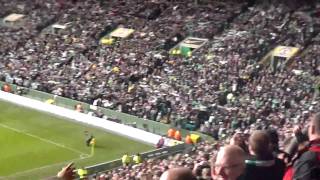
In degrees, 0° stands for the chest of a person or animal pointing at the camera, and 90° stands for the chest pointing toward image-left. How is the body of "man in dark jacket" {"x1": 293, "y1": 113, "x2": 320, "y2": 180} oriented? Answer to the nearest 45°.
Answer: approximately 135°
